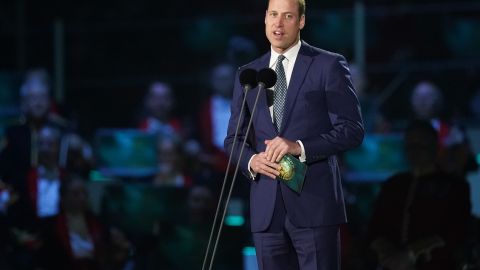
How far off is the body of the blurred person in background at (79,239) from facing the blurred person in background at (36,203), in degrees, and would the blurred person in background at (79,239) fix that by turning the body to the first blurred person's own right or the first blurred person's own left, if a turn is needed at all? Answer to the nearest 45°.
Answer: approximately 135° to the first blurred person's own right

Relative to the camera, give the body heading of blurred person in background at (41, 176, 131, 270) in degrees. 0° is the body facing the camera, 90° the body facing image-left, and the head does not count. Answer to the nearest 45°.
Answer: approximately 0°

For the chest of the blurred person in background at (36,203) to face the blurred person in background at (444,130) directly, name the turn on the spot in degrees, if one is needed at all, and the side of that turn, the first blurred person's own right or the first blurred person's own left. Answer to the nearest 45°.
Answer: approximately 90° to the first blurred person's own left

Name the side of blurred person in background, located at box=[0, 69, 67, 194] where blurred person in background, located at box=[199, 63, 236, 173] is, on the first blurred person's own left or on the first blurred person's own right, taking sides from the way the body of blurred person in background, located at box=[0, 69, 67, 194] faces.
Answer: on the first blurred person's own left

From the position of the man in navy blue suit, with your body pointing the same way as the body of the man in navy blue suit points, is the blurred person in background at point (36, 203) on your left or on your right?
on your right
